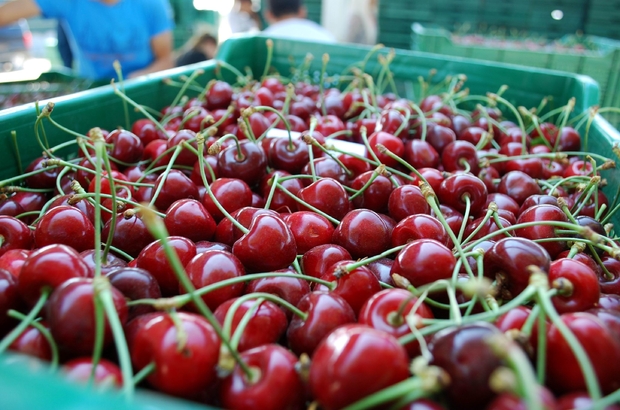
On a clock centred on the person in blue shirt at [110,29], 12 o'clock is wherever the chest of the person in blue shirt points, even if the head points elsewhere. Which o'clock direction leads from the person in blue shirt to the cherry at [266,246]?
The cherry is roughly at 12 o'clock from the person in blue shirt.

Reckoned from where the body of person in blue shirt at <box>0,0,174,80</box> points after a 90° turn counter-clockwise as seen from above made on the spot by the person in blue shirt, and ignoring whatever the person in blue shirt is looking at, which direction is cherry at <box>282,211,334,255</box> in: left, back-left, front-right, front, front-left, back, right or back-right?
right

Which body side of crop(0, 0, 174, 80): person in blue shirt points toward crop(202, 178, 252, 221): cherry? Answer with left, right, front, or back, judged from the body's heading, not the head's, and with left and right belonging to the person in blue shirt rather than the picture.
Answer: front

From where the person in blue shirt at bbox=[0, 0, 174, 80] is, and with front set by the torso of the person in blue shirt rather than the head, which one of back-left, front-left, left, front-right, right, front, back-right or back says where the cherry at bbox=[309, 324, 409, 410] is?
front

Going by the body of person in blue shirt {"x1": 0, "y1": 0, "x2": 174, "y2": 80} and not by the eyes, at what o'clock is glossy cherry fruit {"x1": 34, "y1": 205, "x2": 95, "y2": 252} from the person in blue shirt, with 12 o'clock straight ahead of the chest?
The glossy cherry fruit is roughly at 12 o'clock from the person in blue shirt.

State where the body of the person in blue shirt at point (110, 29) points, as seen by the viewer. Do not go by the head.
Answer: toward the camera

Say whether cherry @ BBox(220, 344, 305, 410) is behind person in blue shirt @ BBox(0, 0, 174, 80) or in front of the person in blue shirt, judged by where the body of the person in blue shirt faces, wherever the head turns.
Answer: in front

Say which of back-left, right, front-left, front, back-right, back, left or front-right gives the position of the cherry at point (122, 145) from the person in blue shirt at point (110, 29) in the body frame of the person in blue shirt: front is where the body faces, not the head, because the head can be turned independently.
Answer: front

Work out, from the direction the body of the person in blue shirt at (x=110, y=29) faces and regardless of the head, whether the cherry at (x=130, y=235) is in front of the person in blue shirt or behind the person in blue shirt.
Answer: in front

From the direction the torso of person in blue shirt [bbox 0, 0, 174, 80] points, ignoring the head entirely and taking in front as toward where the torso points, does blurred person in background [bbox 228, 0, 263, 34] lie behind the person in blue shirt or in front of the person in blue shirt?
behind

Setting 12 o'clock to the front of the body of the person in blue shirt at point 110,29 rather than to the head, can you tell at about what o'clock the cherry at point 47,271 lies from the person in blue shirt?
The cherry is roughly at 12 o'clock from the person in blue shirt.

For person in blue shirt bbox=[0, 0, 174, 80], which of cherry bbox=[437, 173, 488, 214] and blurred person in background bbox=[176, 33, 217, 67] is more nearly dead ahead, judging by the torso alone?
the cherry

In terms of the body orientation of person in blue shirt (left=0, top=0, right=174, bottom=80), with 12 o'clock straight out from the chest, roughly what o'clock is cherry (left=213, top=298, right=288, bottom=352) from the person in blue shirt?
The cherry is roughly at 12 o'clock from the person in blue shirt.

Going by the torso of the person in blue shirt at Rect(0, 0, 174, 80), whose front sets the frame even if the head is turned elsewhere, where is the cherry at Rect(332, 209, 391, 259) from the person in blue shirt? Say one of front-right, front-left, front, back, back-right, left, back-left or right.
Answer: front

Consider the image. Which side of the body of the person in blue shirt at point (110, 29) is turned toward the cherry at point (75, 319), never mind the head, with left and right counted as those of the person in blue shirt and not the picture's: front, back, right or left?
front

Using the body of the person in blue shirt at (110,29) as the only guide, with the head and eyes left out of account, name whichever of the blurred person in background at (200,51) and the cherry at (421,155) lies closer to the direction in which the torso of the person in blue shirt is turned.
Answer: the cherry

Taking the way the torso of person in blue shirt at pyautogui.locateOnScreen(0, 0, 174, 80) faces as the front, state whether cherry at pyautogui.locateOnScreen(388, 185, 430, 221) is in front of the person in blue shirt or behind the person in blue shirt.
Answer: in front

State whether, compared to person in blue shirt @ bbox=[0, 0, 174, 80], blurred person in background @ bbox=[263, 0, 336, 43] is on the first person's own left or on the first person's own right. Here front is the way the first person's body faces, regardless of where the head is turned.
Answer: on the first person's own left

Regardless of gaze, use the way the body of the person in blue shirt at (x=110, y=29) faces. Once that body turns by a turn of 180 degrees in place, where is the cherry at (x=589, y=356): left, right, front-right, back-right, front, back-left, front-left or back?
back

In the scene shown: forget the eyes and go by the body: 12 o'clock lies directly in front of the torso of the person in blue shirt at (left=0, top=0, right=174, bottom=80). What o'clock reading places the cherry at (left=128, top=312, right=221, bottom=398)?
The cherry is roughly at 12 o'clock from the person in blue shirt.

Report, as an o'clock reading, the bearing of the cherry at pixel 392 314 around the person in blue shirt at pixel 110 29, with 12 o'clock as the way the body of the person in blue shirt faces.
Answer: The cherry is roughly at 12 o'clock from the person in blue shirt.

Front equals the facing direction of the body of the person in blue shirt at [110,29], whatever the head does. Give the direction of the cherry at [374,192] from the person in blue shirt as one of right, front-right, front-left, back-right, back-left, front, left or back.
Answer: front
